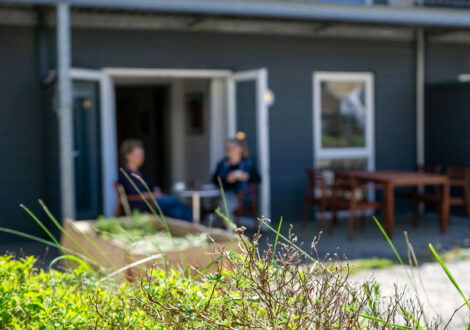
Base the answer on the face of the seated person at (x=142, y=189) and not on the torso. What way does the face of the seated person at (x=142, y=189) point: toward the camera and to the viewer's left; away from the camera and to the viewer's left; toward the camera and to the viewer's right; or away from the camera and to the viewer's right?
toward the camera and to the viewer's right

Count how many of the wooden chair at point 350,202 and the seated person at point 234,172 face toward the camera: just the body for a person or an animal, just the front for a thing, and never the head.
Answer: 1

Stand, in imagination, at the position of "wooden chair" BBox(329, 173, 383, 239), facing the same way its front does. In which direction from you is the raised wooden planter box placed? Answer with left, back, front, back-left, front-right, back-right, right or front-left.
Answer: back-right

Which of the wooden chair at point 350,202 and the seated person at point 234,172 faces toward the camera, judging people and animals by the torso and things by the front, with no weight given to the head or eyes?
the seated person

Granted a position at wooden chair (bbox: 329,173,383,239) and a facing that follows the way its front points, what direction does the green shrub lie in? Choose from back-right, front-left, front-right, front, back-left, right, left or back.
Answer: back-right

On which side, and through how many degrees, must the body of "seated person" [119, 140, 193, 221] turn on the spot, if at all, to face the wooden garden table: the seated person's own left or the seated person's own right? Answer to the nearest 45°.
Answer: approximately 45° to the seated person's own left

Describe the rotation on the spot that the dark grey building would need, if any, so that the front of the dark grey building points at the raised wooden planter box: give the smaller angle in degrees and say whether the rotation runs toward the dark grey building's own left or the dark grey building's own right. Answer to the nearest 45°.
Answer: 0° — it already faces it

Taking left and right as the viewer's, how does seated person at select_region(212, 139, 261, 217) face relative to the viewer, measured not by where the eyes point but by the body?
facing the viewer

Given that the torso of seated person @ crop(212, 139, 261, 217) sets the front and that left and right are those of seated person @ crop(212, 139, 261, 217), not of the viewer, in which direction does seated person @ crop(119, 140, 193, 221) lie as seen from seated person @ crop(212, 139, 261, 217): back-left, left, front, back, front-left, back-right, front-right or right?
front-right

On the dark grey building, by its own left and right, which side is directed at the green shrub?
front

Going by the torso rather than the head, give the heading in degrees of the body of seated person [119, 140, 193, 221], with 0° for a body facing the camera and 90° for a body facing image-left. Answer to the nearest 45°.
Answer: approximately 315°

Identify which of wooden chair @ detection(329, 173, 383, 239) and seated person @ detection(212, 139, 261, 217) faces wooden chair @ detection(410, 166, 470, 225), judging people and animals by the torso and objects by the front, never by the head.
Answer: wooden chair @ detection(329, 173, 383, 239)

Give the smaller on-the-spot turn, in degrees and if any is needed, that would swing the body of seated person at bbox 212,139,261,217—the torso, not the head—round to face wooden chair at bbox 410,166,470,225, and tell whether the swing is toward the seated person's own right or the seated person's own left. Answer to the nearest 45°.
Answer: approximately 90° to the seated person's own left

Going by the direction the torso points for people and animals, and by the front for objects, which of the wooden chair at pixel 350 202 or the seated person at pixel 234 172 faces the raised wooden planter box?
the seated person

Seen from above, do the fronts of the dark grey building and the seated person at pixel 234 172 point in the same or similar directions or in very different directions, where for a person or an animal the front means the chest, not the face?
same or similar directions

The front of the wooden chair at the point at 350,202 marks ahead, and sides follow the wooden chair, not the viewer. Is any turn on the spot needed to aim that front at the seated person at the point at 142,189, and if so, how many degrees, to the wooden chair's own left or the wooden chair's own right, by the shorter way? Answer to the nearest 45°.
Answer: approximately 180°

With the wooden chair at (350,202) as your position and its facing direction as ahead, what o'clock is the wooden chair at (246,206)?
the wooden chair at (246,206) is roughly at 7 o'clock from the wooden chair at (350,202).
